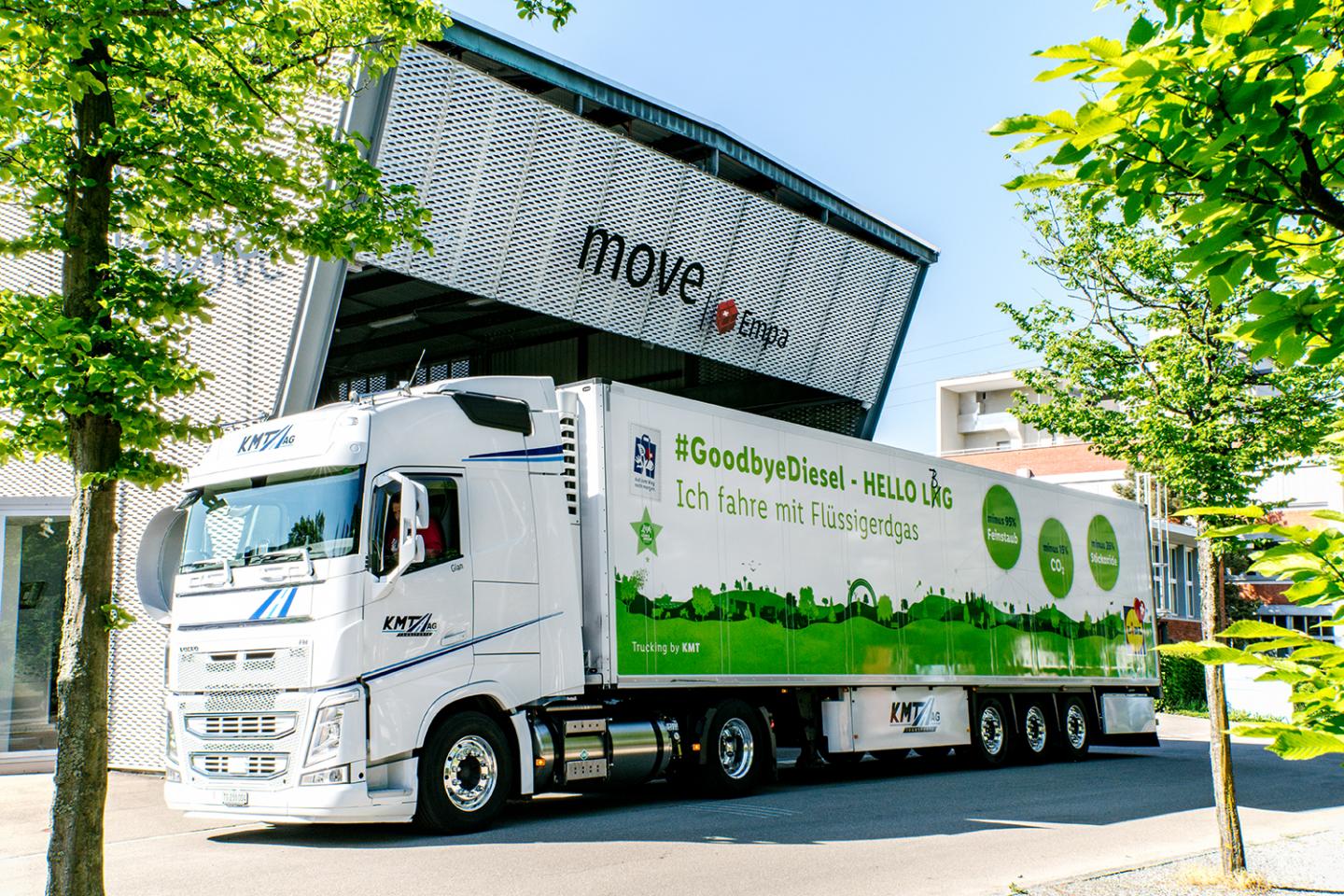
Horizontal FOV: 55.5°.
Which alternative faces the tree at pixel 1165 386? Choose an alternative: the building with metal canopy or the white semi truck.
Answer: the building with metal canopy

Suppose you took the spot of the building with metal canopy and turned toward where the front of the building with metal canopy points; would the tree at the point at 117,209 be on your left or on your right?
on your right

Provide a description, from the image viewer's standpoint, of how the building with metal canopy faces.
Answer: facing the viewer and to the right of the viewer

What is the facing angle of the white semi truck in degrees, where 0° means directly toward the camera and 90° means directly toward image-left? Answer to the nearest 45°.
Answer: approximately 45°

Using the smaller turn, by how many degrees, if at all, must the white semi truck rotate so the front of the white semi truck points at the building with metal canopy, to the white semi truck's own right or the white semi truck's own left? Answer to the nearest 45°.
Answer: approximately 135° to the white semi truck's own right

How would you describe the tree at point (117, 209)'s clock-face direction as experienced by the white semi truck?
The tree is roughly at 11 o'clock from the white semi truck.

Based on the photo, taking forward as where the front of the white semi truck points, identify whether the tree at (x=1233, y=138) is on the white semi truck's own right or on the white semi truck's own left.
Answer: on the white semi truck's own left

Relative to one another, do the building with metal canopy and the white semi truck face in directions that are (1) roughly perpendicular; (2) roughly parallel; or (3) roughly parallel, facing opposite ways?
roughly perpendicular

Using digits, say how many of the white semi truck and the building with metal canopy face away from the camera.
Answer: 0

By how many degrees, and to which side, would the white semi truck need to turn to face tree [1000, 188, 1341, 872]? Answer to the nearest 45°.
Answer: approximately 135° to its left

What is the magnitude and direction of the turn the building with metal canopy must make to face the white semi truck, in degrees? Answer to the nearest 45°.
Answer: approximately 45° to its right

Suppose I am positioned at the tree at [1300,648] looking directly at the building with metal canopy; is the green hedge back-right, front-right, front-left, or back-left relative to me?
front-right

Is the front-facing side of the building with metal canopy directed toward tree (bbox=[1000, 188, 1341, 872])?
yes
